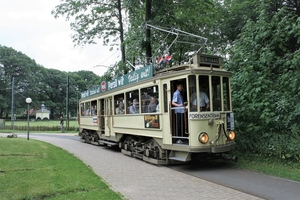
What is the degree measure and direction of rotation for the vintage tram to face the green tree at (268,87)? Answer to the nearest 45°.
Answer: approximately 45° to its left

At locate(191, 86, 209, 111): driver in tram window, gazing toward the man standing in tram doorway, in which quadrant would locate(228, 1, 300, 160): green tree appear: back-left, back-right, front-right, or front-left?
back-right

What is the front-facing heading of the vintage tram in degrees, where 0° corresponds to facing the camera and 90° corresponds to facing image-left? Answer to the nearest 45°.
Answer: approximately 315°
